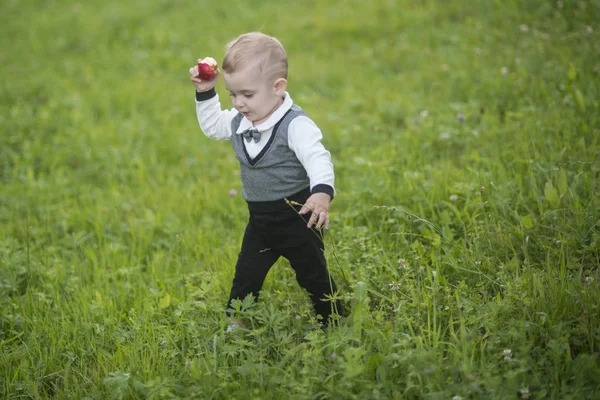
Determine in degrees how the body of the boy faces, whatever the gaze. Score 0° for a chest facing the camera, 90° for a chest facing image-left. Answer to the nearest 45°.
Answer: approximately 45°

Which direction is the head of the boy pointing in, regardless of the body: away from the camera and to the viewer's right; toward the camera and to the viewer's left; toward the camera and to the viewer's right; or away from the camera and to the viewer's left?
toward the camera and to the viewer's left
